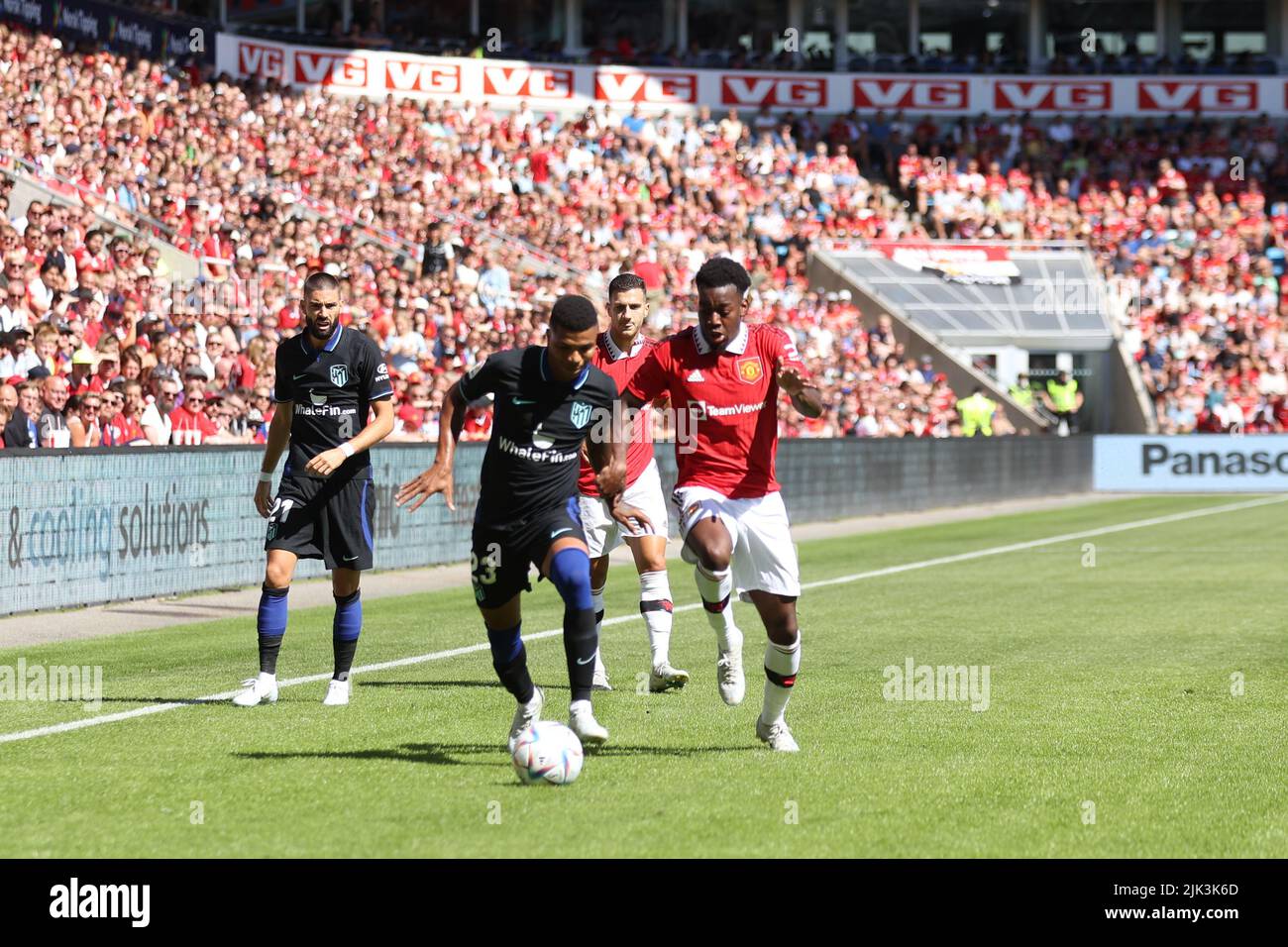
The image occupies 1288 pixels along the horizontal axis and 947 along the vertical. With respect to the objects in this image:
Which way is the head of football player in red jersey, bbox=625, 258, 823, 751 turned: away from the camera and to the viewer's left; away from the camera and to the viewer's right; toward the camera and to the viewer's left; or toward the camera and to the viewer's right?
toward the camera and to the viewer's left

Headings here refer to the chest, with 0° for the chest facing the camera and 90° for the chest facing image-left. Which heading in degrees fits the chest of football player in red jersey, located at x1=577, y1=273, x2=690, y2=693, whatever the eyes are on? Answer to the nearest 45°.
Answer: approximately 0°

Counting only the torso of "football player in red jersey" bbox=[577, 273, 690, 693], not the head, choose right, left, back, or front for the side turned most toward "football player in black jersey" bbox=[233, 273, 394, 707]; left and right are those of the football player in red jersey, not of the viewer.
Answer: right

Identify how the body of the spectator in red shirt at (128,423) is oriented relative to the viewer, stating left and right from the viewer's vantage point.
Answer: facing the viewer and to the right of the viewer

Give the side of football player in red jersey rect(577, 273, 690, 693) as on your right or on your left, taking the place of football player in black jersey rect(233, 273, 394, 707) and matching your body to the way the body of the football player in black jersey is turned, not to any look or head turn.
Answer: on your left

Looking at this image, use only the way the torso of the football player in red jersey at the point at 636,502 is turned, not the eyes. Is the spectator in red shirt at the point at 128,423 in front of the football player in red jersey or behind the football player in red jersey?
behind

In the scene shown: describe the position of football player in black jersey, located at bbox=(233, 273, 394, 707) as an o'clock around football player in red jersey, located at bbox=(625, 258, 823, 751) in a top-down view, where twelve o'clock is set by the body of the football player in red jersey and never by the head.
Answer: The football player in black jersey is roughly at 4 o'clock from the football player in red jersey.

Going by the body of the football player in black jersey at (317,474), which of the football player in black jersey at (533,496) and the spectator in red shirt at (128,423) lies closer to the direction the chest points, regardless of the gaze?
the football player in black jersey
